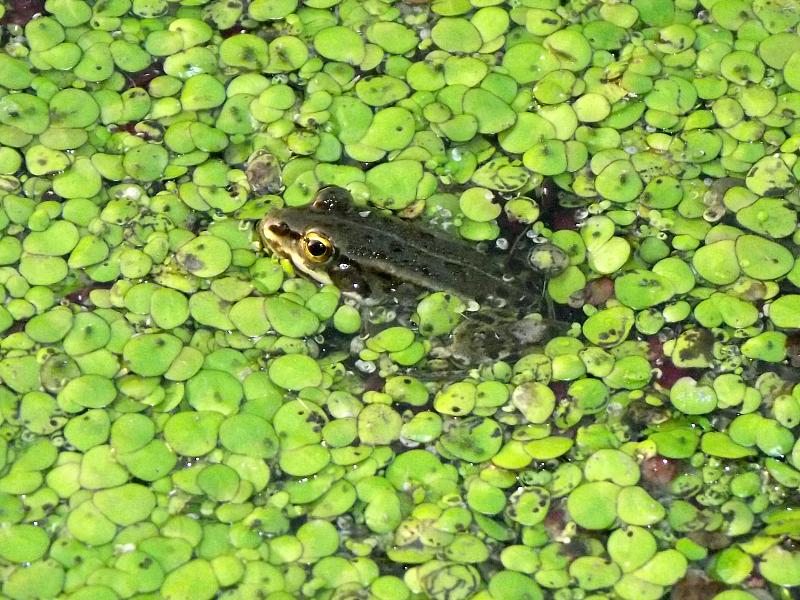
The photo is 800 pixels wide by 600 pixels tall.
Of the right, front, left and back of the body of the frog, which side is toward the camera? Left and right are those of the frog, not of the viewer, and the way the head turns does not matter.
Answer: left
